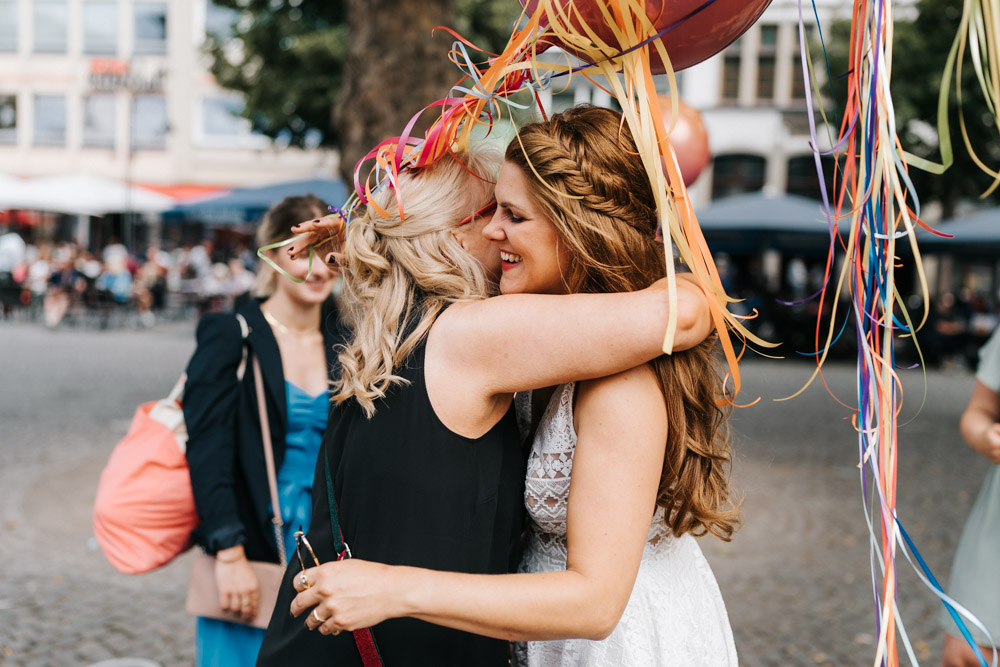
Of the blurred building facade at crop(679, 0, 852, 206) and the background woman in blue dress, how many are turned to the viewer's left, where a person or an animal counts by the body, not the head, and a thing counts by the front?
0

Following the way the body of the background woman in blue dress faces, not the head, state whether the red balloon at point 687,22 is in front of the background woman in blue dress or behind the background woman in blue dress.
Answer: in front

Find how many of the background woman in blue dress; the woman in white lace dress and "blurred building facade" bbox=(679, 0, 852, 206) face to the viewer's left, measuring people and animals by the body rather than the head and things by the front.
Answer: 1

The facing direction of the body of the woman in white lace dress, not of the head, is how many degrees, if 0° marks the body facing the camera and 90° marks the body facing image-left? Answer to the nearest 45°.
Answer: approximately 90°

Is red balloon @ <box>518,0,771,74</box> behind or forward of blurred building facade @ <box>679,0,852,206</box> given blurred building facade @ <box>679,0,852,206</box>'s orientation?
forward

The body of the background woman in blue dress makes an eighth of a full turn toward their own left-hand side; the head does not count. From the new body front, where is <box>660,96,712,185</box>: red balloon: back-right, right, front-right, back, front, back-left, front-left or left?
front-left

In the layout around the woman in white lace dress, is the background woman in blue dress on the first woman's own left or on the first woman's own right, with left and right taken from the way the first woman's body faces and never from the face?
on the first woman's own right

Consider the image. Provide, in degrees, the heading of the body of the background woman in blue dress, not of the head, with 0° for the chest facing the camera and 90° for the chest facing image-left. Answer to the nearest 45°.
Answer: approximately 315°

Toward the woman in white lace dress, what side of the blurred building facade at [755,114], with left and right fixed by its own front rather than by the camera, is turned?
front

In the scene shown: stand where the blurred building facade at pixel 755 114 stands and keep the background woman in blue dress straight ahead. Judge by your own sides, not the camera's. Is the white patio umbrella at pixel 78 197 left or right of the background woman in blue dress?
right

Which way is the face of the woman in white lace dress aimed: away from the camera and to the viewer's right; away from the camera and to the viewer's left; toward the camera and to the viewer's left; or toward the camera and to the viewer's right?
toward the camera and to the viewer's left
